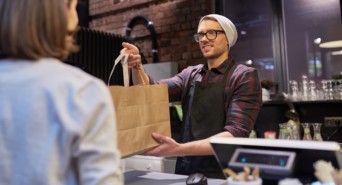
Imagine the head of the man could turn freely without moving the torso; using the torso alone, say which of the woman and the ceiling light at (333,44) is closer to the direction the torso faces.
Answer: the woman

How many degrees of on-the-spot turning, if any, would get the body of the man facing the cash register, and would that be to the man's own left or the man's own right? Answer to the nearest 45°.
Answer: approximately 45° to the man's own left

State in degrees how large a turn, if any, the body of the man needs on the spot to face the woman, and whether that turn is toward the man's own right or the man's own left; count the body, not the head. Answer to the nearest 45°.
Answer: approximately 45° to the man's own left

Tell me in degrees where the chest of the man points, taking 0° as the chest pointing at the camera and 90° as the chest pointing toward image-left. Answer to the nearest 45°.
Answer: approximately 45°

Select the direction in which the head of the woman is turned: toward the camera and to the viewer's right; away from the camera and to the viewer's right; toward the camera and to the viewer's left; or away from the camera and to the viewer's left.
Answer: away from the camera and to the viewer's right

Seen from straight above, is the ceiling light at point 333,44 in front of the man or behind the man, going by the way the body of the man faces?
behind

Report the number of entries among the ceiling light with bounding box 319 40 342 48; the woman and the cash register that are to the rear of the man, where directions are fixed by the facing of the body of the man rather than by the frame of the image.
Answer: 1
